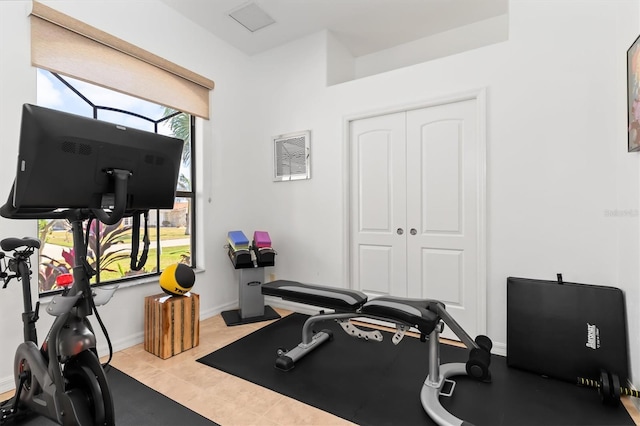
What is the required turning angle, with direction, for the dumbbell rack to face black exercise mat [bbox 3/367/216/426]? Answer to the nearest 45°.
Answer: approximately 45° to its right

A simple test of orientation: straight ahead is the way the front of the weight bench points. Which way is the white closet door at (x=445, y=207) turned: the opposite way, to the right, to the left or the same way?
to the right

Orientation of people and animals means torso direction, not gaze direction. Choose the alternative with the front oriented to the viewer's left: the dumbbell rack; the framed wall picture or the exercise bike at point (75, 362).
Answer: the framed wall picture

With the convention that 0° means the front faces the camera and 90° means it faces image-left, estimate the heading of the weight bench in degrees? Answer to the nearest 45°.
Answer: approximately 315°

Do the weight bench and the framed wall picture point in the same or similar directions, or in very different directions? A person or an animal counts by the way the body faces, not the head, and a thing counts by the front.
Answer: very different directions

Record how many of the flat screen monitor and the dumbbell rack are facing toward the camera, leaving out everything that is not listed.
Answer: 1

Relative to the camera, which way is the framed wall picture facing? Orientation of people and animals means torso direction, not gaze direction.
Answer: to the viewer's left
